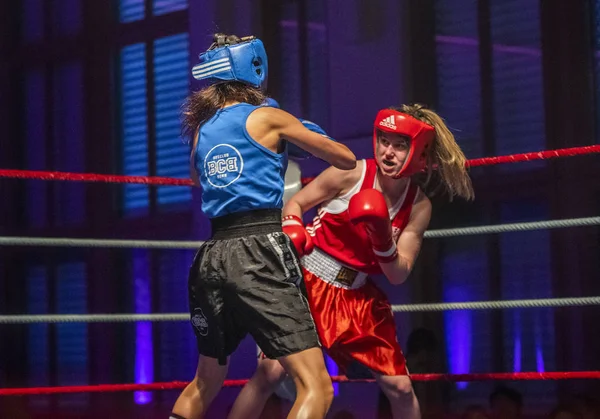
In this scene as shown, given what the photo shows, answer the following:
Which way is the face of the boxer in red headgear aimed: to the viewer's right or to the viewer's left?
to the viewer's left

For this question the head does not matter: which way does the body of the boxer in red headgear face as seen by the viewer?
toward the camera

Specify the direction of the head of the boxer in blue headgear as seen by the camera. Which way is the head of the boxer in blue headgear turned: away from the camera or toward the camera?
away from the camera

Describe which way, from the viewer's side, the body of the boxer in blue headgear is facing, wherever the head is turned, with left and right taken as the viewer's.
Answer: facing away from the viewer and to the right of the viewer

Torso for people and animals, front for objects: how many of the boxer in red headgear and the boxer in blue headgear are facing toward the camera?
1

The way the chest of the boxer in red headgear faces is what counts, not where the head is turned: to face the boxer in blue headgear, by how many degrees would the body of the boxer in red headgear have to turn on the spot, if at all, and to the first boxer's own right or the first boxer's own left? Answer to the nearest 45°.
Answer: approximately 45° to the first boxer's own right

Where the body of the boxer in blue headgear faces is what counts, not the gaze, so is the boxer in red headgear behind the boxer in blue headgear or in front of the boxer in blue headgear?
in front

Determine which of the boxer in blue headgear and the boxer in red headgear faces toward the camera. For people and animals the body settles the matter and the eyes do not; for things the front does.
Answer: the boxer in red headgear
